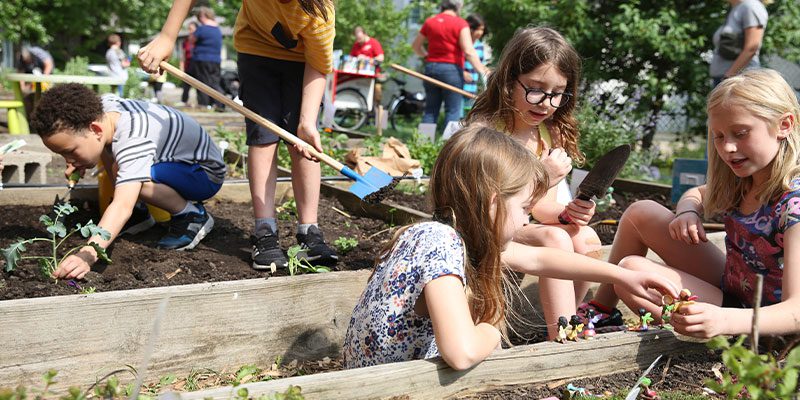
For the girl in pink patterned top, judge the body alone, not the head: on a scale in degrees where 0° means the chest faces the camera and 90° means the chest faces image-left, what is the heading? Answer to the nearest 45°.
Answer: approximately 45°

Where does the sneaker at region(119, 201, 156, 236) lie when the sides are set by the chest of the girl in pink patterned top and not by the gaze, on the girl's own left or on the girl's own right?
on the girl's own right

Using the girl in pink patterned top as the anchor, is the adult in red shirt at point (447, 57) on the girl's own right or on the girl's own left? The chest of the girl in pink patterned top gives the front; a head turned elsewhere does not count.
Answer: on the girl's own right

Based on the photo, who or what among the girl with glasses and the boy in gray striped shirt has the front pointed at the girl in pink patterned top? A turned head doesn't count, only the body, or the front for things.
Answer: the girl with glasses

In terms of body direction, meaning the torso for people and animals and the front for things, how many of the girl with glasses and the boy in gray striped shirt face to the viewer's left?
1

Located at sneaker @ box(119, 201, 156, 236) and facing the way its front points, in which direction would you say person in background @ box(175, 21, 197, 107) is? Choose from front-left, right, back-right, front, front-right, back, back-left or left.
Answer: back-right

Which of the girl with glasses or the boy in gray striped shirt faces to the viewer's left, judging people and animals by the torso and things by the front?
the boy in gray striped shirt

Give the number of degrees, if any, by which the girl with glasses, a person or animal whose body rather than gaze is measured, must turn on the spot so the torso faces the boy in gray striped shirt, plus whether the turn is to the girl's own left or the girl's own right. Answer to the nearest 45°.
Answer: approximately 135° to the girl's own right

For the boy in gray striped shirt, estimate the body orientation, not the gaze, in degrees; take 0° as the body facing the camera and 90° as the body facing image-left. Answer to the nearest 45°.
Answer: approximately 90°
